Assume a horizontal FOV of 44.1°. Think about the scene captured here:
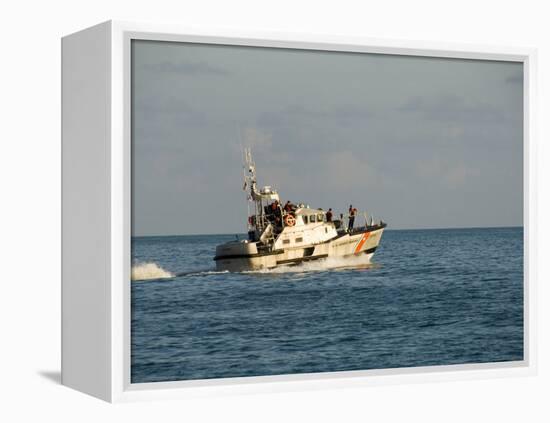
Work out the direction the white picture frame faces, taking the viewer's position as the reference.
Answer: facing the viewer and to the right of the viewer
